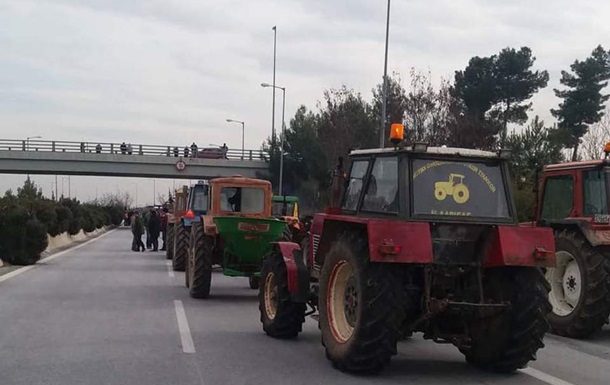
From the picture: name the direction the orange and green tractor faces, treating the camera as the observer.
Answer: facing away from the viewer

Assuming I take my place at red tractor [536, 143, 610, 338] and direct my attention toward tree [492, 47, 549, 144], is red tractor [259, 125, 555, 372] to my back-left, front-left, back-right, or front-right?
back-left

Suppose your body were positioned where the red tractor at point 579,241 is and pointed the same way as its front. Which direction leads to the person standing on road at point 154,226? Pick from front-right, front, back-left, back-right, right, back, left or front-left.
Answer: front

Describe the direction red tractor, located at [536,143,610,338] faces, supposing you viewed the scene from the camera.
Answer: facing away from the viewer and to the left of the viewer

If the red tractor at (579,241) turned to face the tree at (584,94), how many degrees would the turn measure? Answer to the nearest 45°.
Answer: approximately 45° to its right

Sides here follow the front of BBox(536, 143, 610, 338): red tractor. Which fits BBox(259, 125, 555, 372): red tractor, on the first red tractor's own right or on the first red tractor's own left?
on the first red tractor's own left

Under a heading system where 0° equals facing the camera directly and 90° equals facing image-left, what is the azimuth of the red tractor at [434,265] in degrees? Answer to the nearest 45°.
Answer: approximately 135°

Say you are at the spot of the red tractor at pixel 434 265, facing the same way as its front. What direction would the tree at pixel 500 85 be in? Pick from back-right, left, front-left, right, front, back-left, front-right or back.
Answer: front-right
